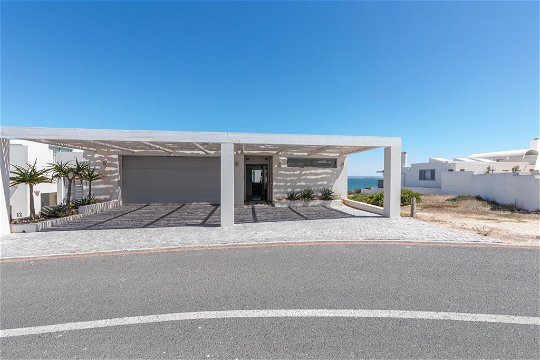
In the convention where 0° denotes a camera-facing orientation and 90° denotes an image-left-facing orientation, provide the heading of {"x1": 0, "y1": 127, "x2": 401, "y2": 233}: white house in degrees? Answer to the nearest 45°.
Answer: approximately 0°

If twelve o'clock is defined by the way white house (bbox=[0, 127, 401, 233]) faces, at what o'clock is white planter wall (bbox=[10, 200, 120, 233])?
The white planter wall is roughly at 2 o'clock from the white house.

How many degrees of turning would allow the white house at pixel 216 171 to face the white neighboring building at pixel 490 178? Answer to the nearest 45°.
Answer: approximately 90° to its left

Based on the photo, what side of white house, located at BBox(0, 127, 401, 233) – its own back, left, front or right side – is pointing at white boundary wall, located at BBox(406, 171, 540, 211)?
left

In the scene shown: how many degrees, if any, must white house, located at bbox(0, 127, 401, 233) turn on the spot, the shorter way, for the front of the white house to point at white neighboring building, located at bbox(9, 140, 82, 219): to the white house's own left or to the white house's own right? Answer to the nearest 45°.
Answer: approximately 135° to the white house's own right
